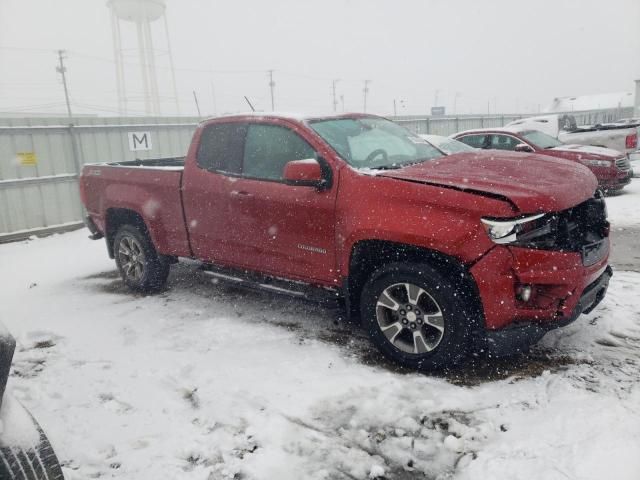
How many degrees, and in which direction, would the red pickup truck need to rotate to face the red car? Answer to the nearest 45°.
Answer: approximately 90° to its left

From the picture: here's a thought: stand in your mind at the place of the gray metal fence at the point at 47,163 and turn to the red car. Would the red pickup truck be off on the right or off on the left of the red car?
right

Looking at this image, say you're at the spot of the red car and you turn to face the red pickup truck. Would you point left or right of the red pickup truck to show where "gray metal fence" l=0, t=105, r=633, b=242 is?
right

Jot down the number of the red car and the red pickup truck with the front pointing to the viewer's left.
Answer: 0

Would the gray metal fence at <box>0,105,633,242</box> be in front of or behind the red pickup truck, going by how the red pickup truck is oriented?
behind

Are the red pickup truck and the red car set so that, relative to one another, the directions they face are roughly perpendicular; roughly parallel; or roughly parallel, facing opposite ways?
roughly parallel

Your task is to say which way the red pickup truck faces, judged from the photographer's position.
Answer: facing the viewer and to the right of the viewer

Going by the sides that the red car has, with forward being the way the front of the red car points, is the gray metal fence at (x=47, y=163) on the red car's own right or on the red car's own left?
on the red car's own right
